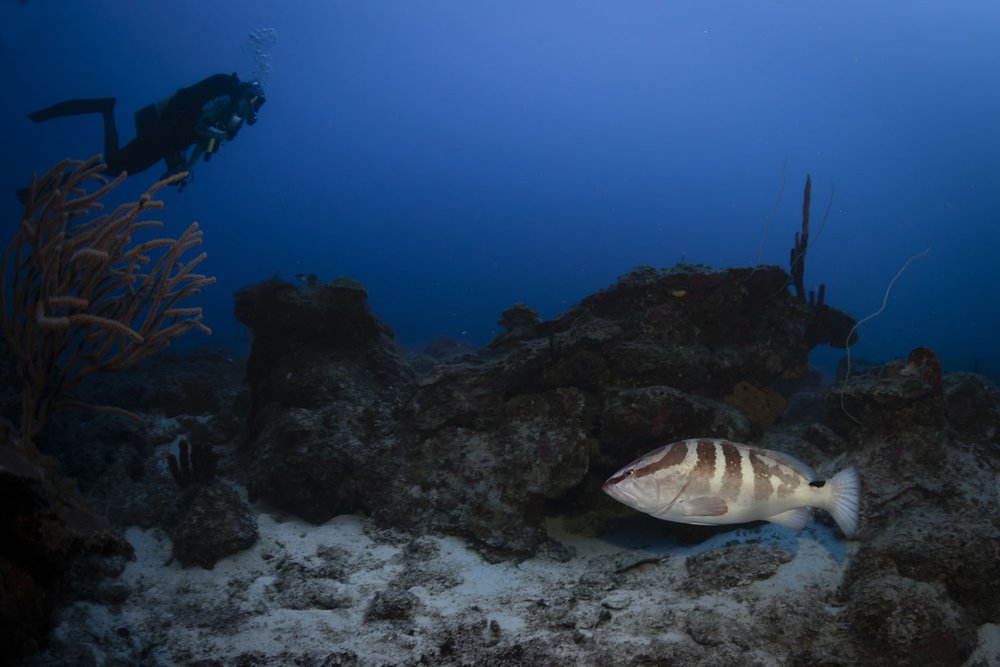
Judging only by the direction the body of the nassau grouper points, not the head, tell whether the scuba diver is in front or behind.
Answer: in front

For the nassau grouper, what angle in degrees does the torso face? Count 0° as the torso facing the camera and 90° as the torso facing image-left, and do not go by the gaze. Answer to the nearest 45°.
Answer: approximately 90°

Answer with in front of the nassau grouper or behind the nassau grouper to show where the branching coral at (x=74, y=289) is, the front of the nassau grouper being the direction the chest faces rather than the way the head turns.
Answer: in front
